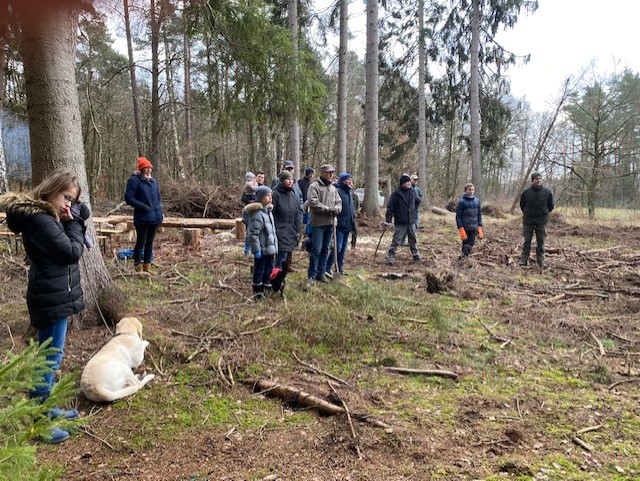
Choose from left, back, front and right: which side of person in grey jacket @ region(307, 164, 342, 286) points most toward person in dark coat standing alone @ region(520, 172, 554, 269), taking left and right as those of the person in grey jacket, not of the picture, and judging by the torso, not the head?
left

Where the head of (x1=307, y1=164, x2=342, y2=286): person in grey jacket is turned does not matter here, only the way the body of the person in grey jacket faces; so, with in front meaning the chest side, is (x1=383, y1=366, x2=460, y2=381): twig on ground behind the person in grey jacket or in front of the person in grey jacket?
in front

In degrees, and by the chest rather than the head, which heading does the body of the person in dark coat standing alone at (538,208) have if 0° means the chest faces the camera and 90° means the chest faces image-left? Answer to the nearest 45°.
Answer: approximately 0°

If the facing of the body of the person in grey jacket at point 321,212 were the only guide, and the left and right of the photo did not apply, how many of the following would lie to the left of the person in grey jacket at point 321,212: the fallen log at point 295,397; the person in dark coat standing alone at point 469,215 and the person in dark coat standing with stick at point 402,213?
2

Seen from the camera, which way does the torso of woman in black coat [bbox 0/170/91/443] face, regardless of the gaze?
to the viewer's right

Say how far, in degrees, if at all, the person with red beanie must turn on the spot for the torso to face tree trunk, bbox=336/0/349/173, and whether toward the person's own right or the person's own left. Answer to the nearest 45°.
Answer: approximately 90° to the person's own left

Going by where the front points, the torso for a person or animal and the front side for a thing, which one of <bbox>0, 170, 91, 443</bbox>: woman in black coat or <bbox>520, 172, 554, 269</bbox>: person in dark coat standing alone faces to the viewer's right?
the woman in black coat

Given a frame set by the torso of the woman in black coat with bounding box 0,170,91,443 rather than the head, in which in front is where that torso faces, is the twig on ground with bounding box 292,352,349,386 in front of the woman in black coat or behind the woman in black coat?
in front

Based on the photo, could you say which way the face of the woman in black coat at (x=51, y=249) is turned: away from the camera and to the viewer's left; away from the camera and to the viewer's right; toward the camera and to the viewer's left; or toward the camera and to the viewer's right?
toward the camera and to the viewer's right

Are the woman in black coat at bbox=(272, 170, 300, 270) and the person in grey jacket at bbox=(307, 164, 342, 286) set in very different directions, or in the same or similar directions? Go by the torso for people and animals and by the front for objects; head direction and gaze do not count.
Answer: same or similar directions

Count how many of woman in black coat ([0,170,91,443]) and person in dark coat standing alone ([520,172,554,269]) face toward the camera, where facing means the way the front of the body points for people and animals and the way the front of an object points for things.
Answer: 1

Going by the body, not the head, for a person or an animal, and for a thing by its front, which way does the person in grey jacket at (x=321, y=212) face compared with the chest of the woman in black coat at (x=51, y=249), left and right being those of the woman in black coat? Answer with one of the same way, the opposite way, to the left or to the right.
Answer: to the right

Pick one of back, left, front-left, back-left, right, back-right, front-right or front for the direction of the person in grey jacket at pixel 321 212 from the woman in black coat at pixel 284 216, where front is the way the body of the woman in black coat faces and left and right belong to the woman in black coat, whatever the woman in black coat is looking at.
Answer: left

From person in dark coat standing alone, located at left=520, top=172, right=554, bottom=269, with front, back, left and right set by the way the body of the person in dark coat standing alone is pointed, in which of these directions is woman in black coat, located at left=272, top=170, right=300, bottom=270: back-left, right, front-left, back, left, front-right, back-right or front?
front-right

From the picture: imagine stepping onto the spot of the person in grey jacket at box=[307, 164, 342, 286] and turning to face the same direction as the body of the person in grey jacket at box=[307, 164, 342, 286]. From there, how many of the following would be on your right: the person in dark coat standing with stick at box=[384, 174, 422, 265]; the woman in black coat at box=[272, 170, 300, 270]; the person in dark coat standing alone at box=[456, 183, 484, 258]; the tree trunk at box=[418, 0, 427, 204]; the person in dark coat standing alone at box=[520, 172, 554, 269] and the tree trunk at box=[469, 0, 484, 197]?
1
